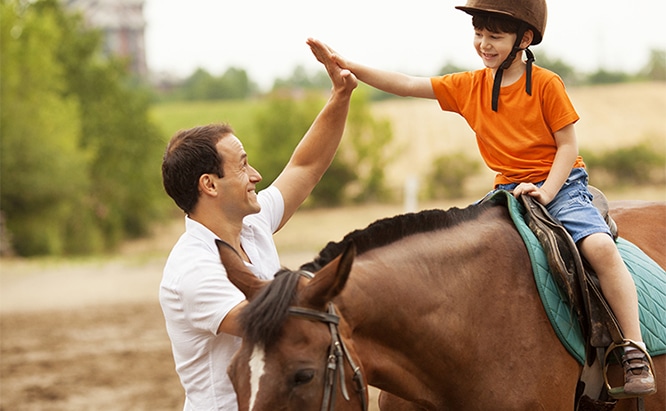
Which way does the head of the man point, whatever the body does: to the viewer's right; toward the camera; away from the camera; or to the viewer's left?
to the viewer's right

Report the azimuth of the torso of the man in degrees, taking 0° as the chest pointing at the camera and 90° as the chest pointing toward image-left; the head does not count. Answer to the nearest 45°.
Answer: approximately 270°

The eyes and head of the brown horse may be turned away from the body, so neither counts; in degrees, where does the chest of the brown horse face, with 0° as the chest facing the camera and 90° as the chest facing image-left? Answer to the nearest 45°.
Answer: approximately 45°

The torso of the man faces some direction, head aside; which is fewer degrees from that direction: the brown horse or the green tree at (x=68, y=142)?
the brown horse

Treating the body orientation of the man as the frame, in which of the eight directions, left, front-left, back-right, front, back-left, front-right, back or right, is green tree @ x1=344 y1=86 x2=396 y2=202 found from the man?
left

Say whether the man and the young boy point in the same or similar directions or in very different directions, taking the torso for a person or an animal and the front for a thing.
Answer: very different directions

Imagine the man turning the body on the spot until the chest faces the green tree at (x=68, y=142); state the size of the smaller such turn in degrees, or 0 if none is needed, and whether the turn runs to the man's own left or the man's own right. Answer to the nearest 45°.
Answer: approximately 90° to the man's own left

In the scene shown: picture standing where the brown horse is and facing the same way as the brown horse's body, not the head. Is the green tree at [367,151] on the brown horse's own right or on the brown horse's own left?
on the brown horse's own right

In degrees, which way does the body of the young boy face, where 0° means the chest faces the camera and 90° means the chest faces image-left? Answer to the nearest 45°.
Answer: approximately 45°

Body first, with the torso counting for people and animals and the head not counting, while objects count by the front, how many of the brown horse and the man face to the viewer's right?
1

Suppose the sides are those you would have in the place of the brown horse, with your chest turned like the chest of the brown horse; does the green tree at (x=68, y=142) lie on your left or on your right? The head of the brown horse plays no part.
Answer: on your right

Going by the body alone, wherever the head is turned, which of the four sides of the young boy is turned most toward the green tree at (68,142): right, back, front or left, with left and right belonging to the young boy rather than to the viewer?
right

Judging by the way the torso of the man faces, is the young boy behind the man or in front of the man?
in front
